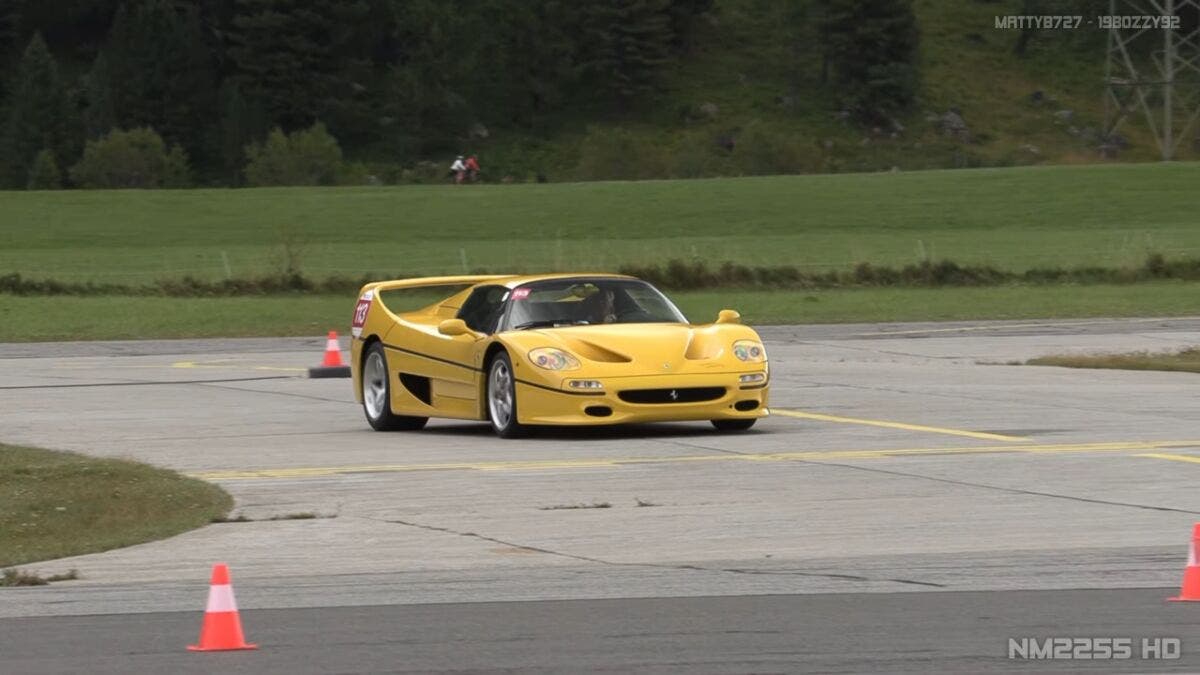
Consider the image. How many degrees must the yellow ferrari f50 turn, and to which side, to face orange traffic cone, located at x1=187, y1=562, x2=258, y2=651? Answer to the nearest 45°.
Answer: approximately 45° to its right

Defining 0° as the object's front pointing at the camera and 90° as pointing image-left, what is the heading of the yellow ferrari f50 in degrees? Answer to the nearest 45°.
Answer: approximately 315°

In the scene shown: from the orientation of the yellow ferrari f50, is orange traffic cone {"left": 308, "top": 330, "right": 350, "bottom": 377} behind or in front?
behind
